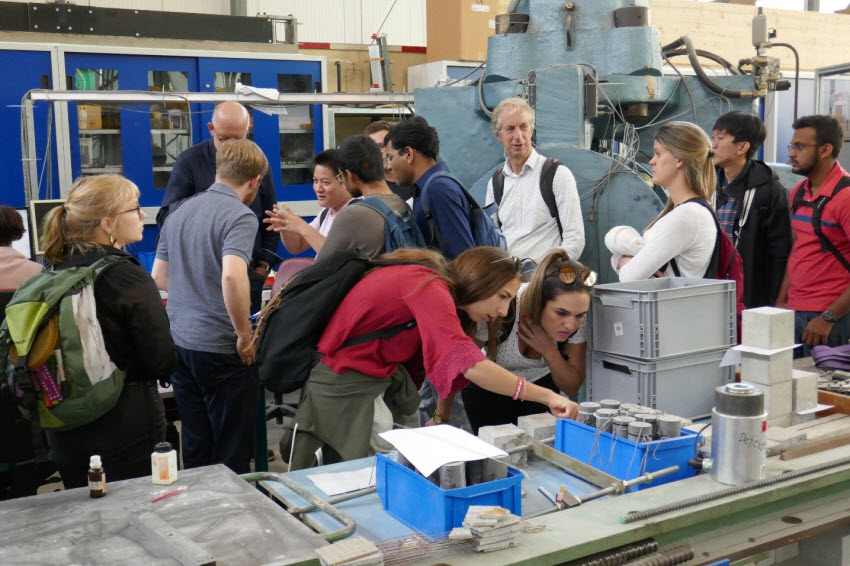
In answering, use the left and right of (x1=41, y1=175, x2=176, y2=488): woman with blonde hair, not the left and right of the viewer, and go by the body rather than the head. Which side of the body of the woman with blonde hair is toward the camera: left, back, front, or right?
right

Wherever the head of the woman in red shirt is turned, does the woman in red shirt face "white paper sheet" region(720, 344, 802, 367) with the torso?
yes

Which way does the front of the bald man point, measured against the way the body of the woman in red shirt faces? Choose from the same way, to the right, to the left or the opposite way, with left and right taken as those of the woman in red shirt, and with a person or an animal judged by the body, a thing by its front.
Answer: to the right

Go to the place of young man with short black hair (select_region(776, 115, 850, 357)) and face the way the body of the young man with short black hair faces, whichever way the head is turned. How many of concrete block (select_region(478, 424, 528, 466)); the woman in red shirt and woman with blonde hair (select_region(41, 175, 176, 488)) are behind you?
0

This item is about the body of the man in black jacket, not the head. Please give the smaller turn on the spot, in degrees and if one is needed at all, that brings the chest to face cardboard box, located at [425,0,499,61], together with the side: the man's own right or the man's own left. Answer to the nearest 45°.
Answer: approximately 90° to the man's own right

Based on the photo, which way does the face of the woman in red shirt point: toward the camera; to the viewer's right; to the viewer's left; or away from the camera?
to the viewer's right

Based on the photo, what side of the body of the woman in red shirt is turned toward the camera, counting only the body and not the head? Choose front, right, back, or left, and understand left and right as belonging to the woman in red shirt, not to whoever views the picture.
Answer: right

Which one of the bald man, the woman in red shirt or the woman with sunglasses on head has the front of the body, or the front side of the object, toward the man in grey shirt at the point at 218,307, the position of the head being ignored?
the bald man

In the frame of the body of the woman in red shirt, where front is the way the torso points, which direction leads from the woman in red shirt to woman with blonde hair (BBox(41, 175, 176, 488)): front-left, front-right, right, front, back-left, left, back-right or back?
back

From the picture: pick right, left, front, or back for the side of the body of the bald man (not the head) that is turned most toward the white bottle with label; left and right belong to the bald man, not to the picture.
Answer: front

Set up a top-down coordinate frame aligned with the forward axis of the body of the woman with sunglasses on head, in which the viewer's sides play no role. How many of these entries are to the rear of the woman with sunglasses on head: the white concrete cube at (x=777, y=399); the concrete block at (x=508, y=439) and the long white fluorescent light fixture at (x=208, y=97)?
1

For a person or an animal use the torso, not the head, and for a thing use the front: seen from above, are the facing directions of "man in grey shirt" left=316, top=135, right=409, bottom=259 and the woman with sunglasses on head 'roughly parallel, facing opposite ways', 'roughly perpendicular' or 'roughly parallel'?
roughly parallel, facing opposite ways

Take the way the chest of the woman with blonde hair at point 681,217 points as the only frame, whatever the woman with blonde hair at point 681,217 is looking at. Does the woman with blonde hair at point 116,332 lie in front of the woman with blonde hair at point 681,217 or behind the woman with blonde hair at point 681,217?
in front

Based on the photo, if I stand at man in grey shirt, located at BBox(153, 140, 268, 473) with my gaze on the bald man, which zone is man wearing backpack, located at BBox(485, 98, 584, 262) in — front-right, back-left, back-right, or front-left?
front-right

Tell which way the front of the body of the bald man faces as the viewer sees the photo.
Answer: toward the camera

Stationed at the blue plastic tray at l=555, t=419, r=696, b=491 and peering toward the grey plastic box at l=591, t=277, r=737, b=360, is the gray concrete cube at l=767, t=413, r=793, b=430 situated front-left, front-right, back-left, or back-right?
front-right

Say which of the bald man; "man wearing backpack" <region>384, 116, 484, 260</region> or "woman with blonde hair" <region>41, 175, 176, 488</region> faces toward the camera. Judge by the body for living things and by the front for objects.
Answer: the bald man

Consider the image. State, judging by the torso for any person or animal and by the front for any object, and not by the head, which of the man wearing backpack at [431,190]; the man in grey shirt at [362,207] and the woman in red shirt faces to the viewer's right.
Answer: the woman in red shirt

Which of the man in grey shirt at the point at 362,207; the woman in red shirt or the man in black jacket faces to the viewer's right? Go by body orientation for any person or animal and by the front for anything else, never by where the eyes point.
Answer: the woman in red shirt
